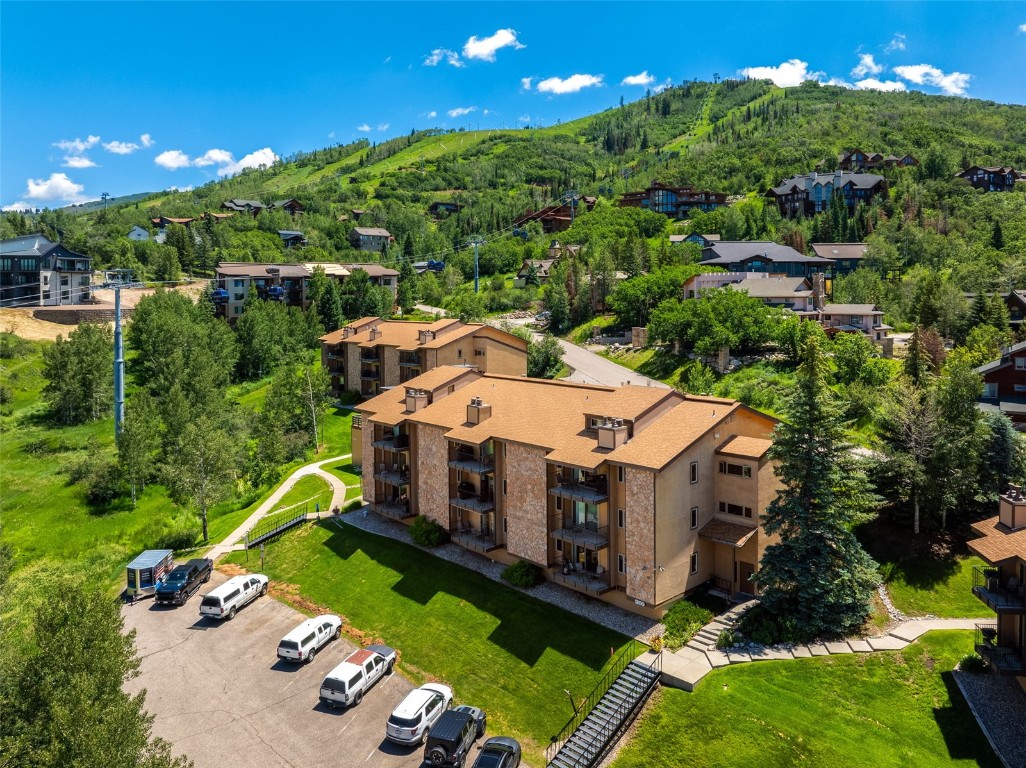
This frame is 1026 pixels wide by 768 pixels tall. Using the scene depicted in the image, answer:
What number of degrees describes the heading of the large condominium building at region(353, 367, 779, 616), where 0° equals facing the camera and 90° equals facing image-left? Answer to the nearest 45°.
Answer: approximately 45°

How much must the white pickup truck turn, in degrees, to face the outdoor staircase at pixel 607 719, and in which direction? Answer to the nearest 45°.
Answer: approximately 90° to its right

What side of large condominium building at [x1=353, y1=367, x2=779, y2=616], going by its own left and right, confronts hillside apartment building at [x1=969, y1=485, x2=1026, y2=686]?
left

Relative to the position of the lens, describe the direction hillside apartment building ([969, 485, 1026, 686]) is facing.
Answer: facing the viewer and to the left of the viewer

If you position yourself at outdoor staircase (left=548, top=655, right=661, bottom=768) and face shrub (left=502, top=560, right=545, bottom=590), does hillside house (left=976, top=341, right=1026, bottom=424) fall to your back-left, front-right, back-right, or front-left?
front-right

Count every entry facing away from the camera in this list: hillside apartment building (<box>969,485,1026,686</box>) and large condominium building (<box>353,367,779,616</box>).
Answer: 0

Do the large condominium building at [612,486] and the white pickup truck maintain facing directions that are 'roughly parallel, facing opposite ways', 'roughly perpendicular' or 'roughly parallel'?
roughly parallel, facing opposite ways

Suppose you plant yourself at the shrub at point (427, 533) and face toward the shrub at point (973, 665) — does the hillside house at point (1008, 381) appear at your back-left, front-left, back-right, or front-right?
front-left
